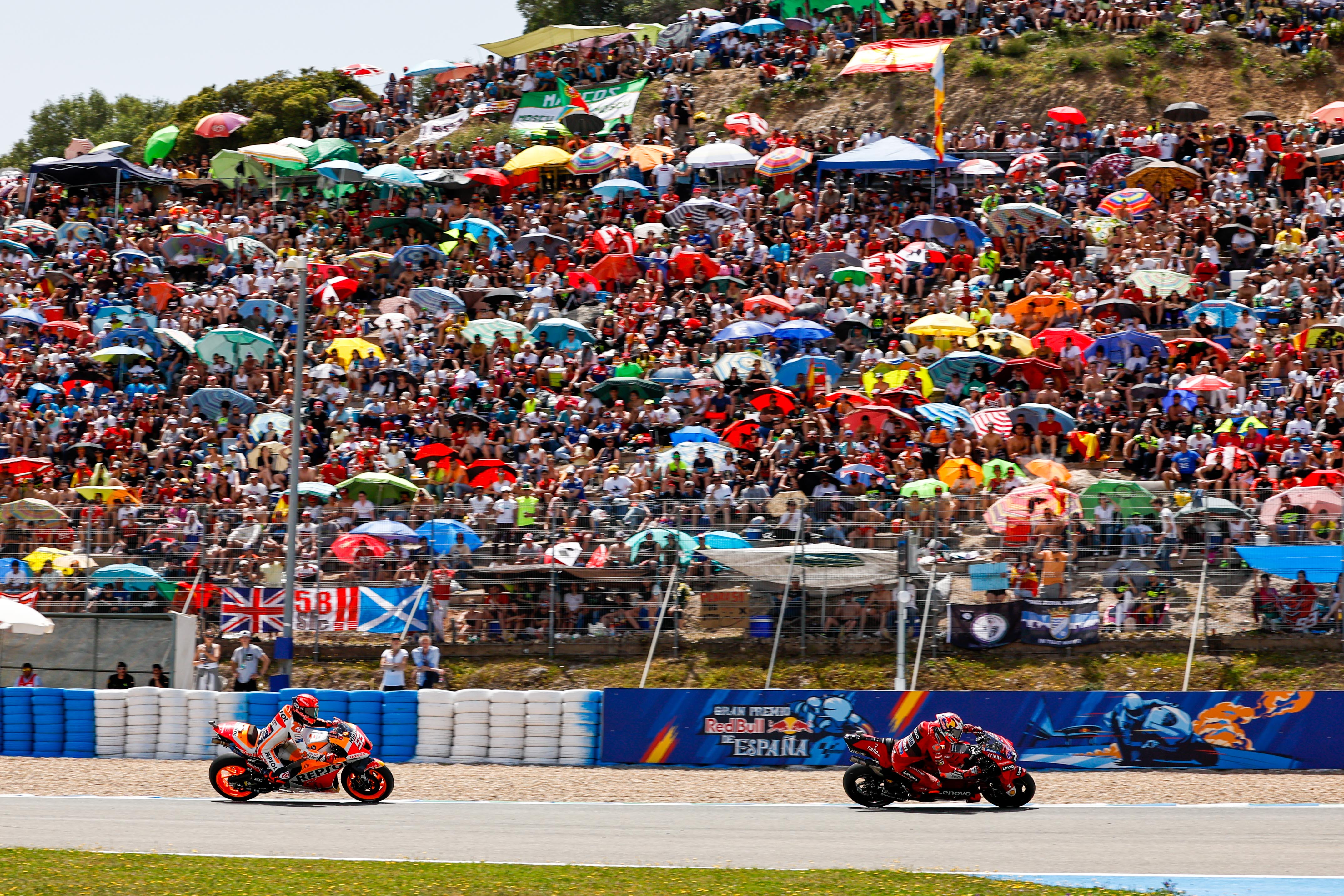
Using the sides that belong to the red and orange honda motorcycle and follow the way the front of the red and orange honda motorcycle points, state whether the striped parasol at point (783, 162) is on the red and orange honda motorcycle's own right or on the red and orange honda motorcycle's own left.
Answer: on the red and orange honda motorcycle's own left

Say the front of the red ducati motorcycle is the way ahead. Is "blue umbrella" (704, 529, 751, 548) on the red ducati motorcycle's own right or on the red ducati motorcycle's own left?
on the red ducati motorcycle's own left

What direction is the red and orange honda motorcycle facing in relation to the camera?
to the viewer's right

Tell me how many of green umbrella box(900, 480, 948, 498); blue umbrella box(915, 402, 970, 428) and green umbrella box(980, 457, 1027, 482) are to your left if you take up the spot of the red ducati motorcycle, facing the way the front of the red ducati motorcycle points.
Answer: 3

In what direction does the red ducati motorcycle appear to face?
to the viewer's right

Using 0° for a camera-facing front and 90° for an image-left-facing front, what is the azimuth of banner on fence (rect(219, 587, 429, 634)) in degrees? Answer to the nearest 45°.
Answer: approximately 0°

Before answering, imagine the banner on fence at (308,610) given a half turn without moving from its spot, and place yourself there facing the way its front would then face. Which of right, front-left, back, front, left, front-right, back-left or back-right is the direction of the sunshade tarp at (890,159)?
front-right

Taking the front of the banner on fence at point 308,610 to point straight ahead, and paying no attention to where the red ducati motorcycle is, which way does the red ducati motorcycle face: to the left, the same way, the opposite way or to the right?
to the left

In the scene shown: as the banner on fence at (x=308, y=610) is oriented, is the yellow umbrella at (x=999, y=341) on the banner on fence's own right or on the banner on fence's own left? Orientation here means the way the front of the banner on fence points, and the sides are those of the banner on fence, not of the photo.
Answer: on the banner on fence's own left

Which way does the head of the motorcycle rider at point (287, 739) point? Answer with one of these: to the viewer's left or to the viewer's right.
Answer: to the viewer's right

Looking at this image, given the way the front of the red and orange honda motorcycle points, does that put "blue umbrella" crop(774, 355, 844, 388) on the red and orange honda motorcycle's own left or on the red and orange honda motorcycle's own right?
on the red and orange honda motorcycle's own left

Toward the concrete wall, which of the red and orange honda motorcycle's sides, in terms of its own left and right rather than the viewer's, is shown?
left

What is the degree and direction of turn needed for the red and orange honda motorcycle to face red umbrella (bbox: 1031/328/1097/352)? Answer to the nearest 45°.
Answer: approximately 45° to its left
